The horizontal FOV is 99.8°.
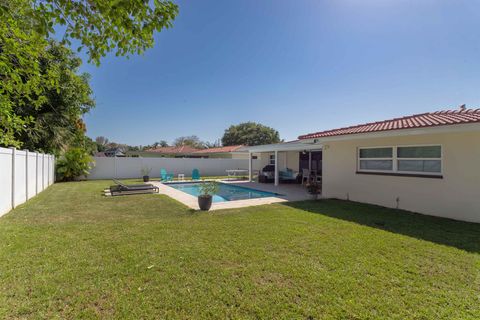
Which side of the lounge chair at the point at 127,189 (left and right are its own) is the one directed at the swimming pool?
front

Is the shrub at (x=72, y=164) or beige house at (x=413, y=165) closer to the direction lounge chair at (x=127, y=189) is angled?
the beige house

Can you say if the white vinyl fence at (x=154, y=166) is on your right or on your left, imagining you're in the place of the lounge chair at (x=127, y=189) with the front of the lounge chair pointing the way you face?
on your left

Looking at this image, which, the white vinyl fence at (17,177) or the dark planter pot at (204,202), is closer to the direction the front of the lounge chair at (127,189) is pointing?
the dark planter pot

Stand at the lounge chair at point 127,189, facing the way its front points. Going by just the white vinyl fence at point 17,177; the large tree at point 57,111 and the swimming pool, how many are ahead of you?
1

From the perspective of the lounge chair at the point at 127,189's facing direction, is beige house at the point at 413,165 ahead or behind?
ahead

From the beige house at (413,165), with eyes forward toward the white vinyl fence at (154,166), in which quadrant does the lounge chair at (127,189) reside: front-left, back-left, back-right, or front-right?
front-left

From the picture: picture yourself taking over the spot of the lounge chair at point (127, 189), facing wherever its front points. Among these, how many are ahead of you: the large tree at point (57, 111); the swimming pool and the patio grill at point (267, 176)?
2

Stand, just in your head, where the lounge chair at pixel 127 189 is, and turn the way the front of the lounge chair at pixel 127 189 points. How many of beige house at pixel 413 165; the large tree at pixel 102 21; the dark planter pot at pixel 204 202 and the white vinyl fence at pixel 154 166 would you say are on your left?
1

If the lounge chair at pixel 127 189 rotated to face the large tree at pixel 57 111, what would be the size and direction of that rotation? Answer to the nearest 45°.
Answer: approximately 135° to its left

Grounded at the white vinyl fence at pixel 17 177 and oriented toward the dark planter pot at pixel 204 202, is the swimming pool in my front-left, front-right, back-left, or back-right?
front-left

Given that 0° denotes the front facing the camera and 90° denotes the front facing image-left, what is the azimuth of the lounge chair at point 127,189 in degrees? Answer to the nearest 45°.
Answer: approximately 270°
